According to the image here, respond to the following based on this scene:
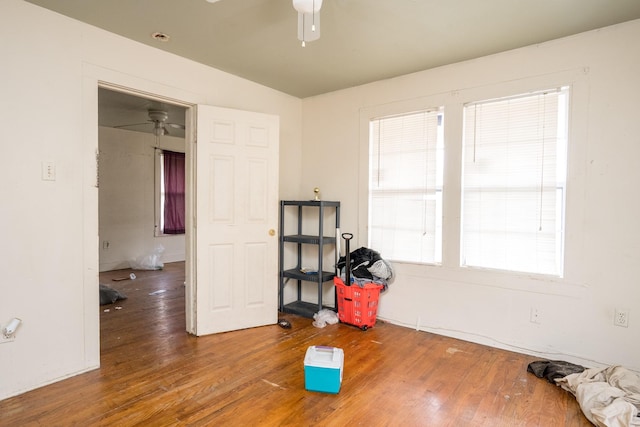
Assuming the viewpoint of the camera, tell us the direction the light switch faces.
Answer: facing the viewer

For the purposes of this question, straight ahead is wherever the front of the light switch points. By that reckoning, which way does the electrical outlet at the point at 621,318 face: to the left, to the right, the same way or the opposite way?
to the right

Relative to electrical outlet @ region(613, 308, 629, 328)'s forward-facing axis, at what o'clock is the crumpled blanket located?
The crumpled blanket is roughly at 12 o'clock from the electrical outlet.

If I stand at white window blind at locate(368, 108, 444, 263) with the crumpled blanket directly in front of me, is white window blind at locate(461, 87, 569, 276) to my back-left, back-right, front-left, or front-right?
front-left

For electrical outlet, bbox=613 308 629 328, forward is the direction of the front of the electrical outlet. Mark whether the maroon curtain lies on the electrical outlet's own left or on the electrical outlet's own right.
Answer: on the electrical outlet's own right

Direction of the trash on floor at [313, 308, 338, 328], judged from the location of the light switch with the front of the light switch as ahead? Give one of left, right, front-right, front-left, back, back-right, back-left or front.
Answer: left

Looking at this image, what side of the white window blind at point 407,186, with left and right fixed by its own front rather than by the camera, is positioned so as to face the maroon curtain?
right

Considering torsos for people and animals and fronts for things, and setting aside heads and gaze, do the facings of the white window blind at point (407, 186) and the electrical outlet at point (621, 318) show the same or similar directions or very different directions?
same or similar directions

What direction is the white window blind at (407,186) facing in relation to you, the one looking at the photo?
facing the viewer and to the left of the viewer

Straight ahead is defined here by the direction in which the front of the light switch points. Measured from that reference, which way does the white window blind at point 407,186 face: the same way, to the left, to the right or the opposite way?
to the right

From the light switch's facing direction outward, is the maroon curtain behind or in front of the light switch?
behind

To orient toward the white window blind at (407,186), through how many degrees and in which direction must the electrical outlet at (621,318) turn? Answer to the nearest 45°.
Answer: approximately 90° to its right

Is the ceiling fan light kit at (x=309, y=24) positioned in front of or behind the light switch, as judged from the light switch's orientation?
in front

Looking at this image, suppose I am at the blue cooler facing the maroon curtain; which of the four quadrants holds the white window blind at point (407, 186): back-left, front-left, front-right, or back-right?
front-right
